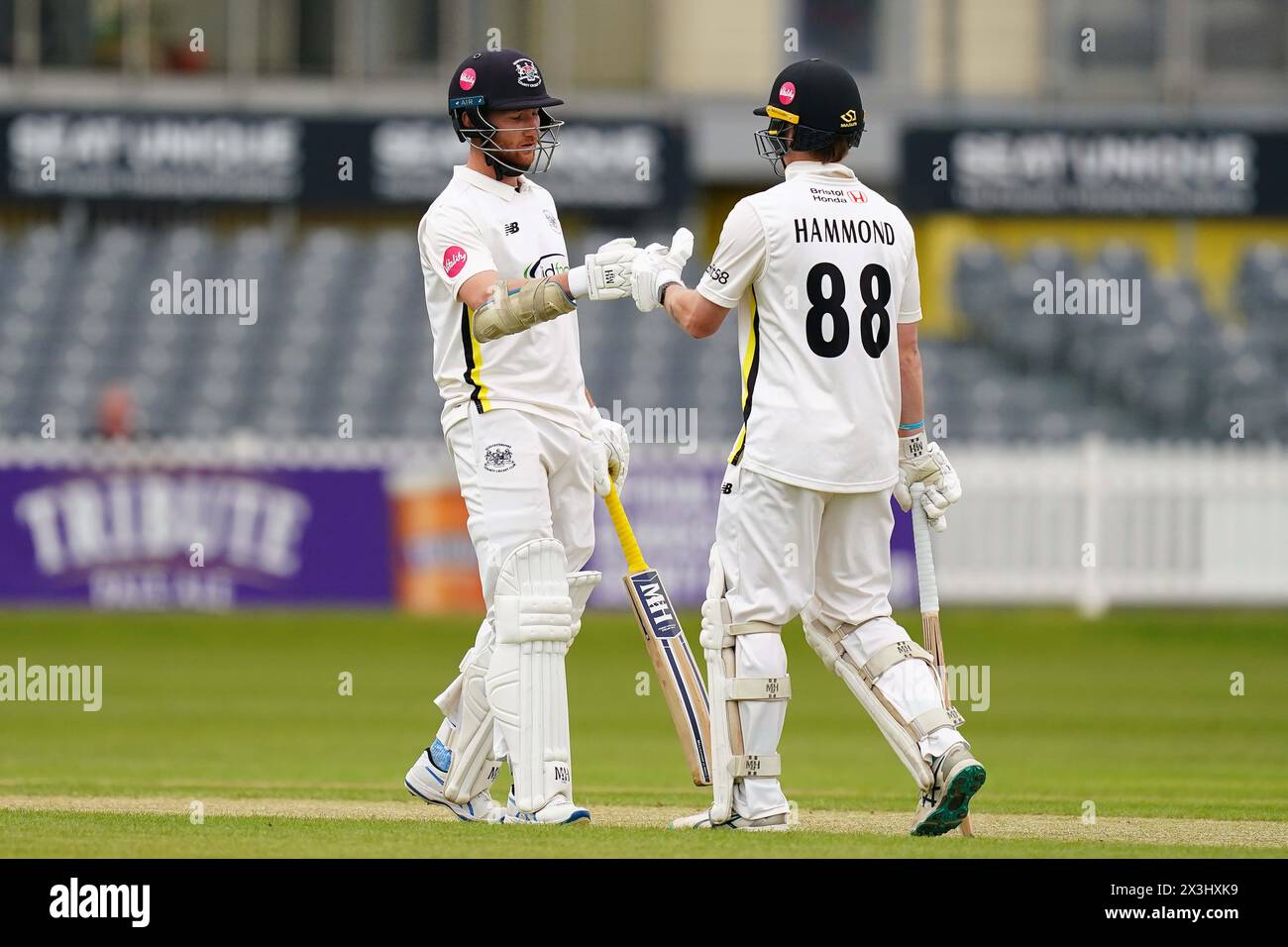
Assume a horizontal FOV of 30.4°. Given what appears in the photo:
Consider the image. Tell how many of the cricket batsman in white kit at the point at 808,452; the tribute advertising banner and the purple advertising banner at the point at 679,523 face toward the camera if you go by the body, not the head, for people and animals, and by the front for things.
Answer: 2

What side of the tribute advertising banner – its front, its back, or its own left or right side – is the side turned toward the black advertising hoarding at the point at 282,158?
back

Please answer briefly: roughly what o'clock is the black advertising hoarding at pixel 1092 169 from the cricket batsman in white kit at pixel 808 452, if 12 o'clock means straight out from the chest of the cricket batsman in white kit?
The black advertising hoarding is roughly at 2 o'clock from the cricket batsman in white kit.

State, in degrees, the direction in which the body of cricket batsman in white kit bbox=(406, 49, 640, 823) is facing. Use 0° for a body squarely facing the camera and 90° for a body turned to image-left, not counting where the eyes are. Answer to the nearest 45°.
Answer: approximately 315°

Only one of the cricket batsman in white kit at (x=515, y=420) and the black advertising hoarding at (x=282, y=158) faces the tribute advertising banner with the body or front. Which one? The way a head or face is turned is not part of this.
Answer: the black advertising hoarding

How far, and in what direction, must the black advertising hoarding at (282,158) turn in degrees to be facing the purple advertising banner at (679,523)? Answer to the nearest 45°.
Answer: approximately 45° to its left

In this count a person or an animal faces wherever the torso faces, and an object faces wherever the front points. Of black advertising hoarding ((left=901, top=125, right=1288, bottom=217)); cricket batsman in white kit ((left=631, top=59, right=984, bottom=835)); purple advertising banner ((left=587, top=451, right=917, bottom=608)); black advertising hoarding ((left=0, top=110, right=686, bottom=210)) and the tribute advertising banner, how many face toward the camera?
4

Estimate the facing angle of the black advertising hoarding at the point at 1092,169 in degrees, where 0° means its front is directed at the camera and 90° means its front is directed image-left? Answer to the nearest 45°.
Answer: approximately 0°

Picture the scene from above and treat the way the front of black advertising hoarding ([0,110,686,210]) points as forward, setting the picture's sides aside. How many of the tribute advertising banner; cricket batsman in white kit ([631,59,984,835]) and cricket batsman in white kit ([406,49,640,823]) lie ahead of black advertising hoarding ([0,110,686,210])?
3

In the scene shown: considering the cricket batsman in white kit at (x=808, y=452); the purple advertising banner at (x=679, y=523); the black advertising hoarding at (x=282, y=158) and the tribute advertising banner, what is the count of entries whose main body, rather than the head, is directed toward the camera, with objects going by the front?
3
